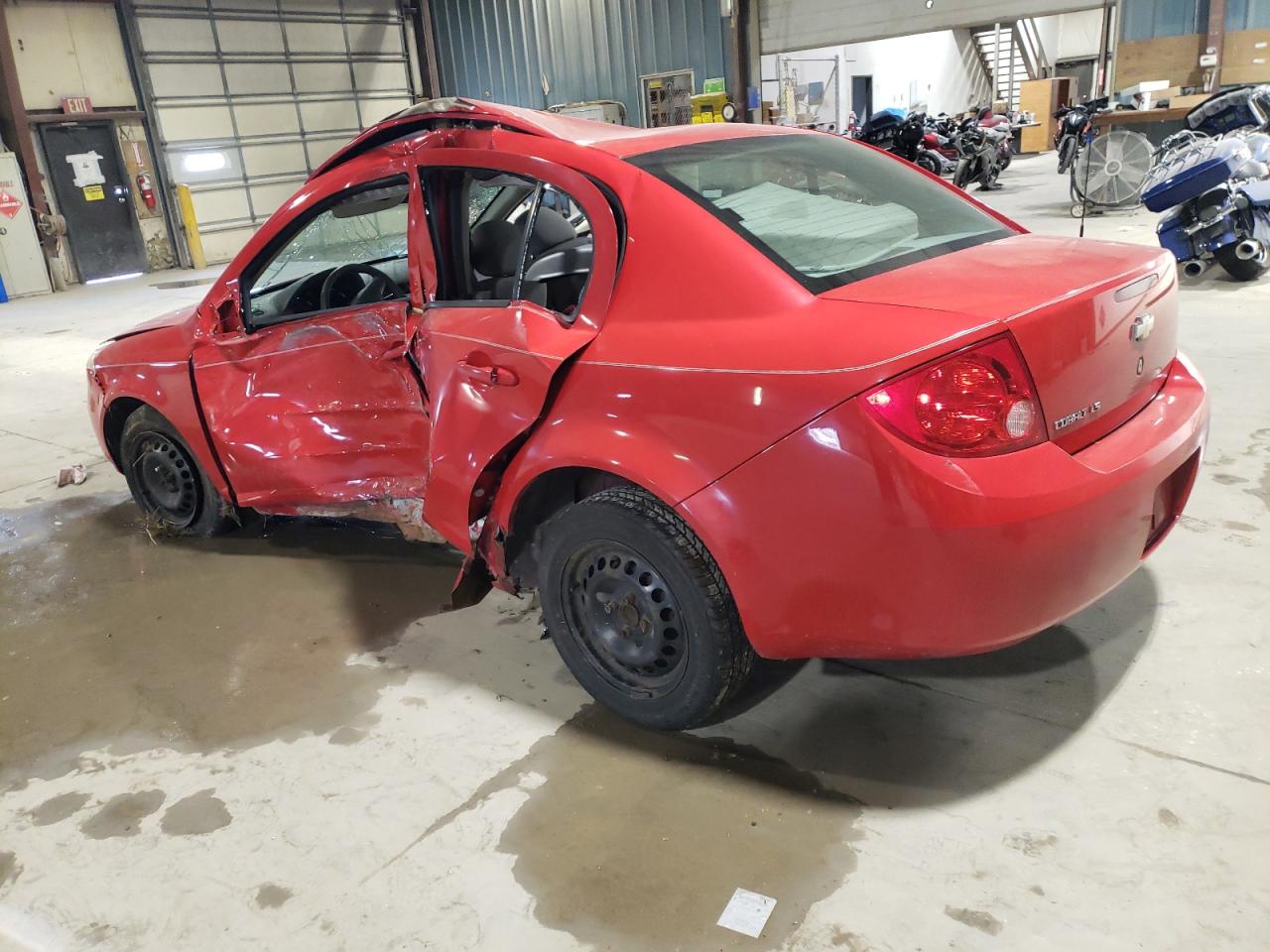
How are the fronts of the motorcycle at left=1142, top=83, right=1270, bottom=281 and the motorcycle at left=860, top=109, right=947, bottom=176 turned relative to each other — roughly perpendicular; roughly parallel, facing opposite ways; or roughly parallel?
roughly perpendicular

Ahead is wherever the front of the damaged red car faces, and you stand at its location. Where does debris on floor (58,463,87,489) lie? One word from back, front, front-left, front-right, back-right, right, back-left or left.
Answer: front

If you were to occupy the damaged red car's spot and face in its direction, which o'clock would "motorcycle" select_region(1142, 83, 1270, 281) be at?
The motorcycle is roughly at 3 o'clock from the damaged red car.

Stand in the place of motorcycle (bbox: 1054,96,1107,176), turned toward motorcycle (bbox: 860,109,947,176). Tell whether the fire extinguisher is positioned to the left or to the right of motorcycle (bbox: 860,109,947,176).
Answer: left

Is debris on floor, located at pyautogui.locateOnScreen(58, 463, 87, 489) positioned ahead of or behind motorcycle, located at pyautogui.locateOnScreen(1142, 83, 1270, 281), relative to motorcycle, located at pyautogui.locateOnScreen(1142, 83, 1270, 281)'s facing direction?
behind

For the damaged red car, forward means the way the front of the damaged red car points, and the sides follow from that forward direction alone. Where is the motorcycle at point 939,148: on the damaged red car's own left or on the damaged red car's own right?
on the damaged red car's own right

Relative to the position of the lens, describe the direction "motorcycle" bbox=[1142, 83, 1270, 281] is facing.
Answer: facing away from the viewer and to the right of the viewer

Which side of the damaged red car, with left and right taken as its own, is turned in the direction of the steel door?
front

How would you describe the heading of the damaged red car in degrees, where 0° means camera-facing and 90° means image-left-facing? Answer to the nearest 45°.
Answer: approximately 135°

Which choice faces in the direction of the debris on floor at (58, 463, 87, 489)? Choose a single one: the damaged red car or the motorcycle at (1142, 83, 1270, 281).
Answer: the damaged red car

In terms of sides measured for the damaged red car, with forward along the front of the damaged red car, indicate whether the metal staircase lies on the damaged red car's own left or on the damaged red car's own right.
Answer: on the damaged red car's own right

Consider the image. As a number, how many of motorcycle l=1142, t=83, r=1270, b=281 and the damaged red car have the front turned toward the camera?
0
